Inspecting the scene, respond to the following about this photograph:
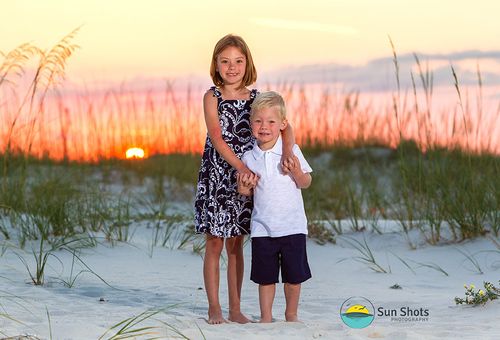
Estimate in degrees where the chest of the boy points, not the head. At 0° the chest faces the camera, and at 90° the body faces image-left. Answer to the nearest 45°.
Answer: approximately 0°

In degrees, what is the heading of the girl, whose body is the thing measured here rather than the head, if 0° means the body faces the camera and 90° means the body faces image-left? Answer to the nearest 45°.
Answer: approximately 0°

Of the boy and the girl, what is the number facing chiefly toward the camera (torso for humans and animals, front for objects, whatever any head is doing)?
2
